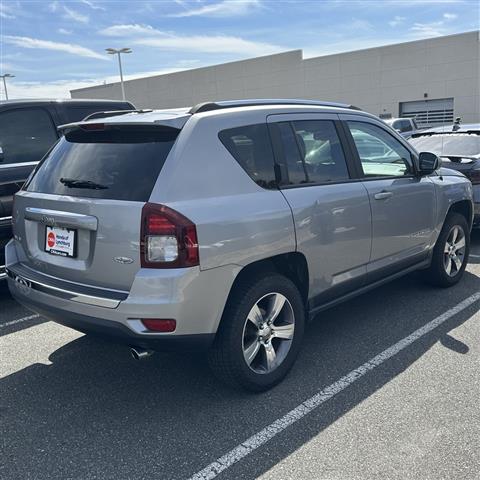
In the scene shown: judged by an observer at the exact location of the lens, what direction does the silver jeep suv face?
facing away from the viewer and to the right of the viewer

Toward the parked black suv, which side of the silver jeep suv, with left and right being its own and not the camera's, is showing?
left

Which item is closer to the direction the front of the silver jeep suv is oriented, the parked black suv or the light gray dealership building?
the light gray dealership building

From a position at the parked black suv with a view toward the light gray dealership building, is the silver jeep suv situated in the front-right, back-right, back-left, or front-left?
back-right

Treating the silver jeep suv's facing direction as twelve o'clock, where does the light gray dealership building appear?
The light gray dealership building is roughly at 11 o'clock from the silver jeep suv.
